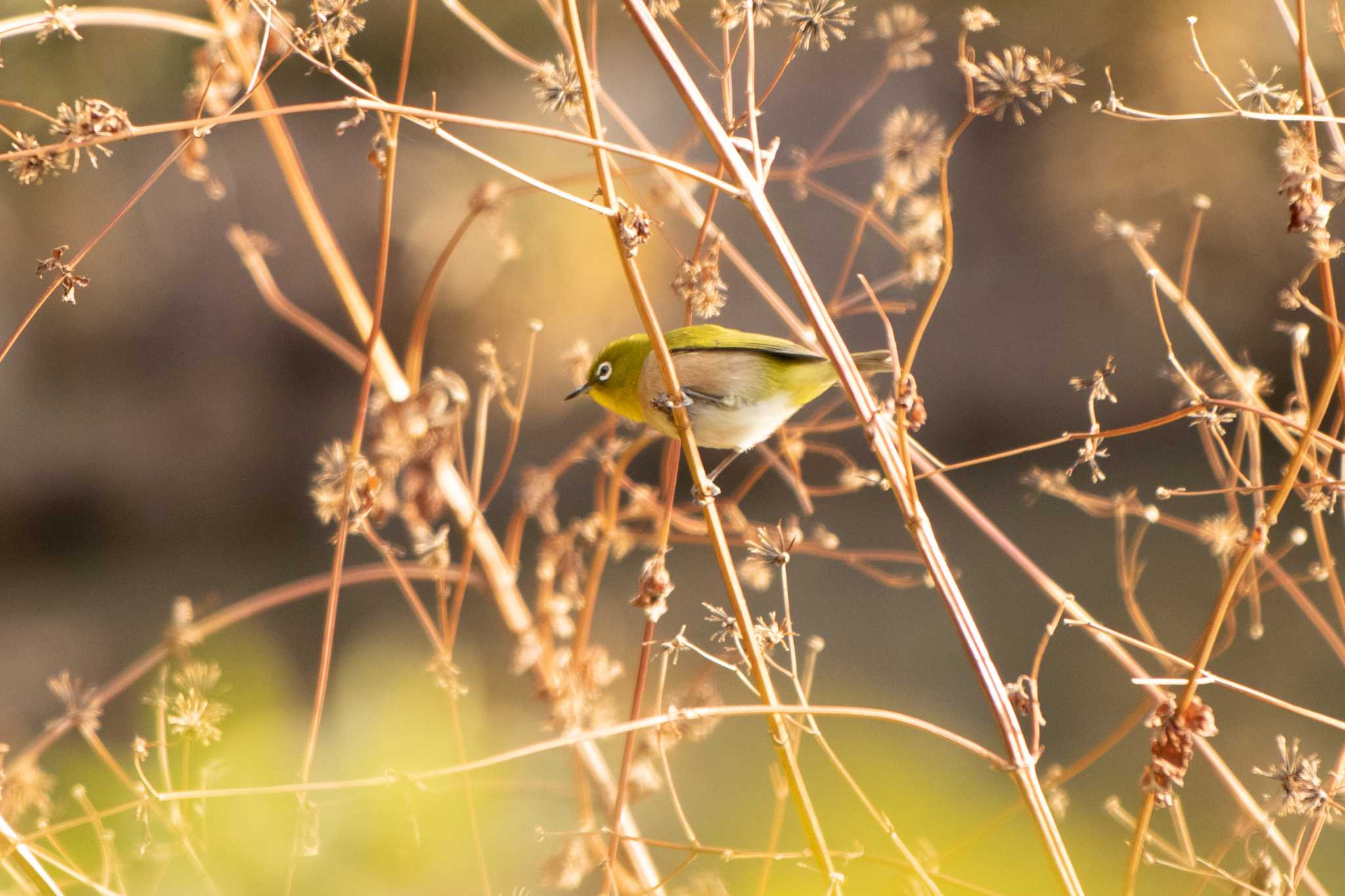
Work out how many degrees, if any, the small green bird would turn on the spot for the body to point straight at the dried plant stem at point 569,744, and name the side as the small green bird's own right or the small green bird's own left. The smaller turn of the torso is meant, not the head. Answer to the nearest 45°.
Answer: approximately 90° to the small green bird's own left

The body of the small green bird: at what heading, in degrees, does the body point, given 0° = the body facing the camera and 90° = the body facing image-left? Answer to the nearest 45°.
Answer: approximately 90°
